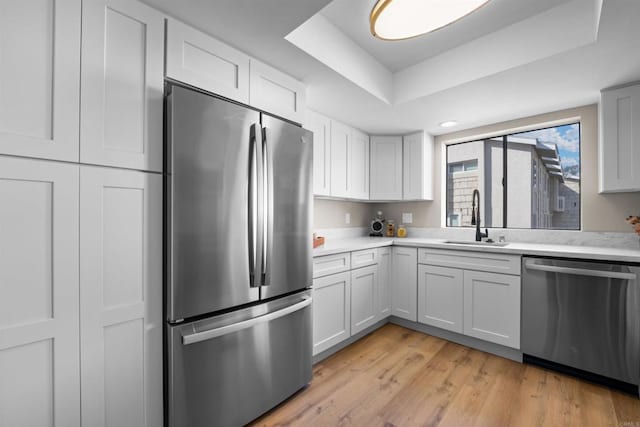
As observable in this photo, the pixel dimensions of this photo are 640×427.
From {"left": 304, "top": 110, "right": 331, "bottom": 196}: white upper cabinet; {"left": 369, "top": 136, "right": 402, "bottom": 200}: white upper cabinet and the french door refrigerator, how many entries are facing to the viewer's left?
0

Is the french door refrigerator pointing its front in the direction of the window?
no

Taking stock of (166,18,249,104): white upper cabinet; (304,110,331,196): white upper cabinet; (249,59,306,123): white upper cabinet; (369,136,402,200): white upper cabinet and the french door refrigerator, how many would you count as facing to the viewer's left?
0

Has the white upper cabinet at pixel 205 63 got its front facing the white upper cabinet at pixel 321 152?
no

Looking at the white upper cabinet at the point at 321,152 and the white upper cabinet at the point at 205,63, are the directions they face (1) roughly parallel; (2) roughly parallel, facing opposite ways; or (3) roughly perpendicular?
roughly parallel

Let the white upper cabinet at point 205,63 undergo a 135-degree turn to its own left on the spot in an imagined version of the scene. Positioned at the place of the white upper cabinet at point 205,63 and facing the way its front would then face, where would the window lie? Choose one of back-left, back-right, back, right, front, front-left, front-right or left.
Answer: right

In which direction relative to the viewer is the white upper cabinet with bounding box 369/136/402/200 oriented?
toward the camera

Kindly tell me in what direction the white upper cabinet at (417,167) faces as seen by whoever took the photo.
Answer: facing the viewer and to the left of the viewer

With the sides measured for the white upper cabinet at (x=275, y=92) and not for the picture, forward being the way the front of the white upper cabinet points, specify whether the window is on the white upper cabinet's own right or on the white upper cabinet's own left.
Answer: on the white upper cabinet's own left

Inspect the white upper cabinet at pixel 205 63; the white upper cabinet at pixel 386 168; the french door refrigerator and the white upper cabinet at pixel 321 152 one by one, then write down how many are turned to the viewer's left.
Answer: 0

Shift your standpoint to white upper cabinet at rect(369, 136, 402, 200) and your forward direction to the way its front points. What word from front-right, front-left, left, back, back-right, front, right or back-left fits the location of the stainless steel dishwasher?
front-left

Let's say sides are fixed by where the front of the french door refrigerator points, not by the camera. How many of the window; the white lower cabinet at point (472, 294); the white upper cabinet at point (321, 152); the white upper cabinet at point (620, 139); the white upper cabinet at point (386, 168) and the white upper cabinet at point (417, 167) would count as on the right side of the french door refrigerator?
0

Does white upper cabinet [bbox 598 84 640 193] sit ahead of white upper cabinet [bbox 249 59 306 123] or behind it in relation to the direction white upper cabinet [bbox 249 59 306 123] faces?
ahead

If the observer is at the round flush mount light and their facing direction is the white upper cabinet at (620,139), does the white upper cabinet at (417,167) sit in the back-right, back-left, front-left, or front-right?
front-left

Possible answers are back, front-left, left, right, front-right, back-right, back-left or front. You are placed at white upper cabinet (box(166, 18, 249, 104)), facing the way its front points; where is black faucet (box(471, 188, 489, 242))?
front-left

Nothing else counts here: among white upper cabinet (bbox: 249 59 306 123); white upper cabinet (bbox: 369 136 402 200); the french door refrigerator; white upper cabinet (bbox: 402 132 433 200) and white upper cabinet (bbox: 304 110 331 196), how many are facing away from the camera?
0

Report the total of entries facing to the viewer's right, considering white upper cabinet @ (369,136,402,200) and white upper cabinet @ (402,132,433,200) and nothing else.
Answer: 0

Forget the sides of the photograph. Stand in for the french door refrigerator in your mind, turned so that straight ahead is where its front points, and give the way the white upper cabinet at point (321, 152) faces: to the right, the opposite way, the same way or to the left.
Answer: the same way
